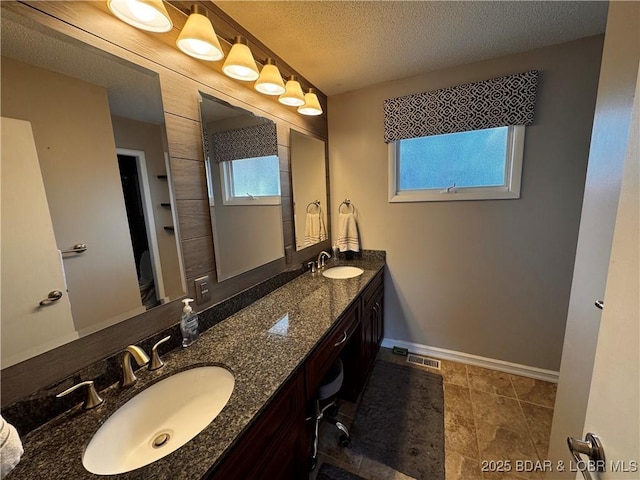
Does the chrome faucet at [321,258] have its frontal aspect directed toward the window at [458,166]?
yes

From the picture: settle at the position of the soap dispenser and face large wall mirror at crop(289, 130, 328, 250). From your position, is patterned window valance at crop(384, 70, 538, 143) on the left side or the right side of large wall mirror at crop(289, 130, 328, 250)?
right

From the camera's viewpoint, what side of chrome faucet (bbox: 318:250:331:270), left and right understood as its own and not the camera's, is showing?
right

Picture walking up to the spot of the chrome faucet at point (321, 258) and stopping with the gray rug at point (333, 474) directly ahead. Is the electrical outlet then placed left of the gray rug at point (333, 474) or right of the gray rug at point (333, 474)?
right

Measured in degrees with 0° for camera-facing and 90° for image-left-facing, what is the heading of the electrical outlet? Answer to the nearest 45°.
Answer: approximately 315°
